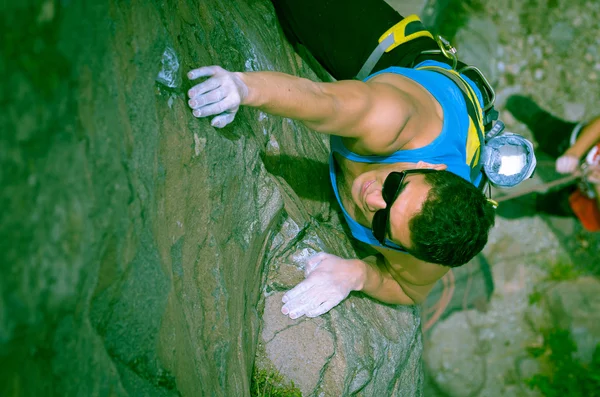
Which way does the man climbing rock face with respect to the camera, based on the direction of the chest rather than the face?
to the viewer's left
